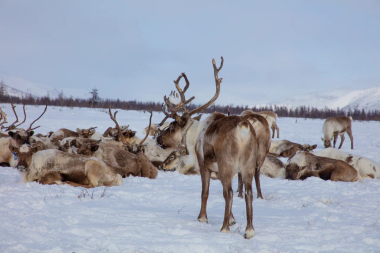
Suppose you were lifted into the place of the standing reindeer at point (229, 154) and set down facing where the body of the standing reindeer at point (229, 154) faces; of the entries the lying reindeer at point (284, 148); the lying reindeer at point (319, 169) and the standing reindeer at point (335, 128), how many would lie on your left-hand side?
0

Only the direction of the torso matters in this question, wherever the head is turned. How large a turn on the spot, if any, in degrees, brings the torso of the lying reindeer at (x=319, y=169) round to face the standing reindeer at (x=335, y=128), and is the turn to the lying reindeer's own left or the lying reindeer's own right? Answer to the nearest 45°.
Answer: approximately 90° to the lying reindeer's own right

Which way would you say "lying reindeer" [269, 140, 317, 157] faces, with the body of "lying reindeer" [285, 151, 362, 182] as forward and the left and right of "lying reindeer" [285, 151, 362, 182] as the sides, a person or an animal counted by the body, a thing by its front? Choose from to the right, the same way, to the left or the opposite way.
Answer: the opposite way

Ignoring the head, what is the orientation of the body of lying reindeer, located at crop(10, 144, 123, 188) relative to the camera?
to the viewer's left

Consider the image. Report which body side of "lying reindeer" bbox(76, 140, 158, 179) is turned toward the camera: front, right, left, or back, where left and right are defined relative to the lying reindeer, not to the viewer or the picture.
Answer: left

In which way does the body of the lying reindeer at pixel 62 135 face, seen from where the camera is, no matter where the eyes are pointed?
to the viewer's right

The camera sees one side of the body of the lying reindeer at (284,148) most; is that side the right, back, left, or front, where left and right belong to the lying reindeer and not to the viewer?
right

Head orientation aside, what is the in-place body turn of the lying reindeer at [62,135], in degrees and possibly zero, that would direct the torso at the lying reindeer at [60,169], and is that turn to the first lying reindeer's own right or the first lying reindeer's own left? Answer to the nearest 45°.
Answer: approximately 90° to the first lying reindeer's own right

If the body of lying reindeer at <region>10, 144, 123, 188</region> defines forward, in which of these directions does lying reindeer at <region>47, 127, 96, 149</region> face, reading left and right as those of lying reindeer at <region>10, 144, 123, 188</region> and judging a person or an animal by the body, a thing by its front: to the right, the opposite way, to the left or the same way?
the opposite way

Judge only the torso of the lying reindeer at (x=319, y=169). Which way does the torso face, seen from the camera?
to the viewer's left

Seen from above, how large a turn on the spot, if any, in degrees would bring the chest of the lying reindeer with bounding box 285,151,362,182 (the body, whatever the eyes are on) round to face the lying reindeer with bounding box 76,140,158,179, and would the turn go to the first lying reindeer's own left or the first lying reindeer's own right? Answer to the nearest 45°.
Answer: approximately 45° to the first lying reindeer's own left

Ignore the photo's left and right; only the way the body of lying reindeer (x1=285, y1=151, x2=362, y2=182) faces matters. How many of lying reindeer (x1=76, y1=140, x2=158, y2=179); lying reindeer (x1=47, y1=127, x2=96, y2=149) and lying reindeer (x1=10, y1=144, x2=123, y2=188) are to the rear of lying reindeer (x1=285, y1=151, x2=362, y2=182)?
0

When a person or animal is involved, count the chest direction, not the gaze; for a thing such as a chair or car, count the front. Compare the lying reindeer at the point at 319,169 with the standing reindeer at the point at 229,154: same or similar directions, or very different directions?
same or similar directions

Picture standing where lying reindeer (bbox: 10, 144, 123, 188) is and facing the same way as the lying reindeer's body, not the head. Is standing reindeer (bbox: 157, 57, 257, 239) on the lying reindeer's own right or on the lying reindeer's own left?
on the lying reindeer's own left

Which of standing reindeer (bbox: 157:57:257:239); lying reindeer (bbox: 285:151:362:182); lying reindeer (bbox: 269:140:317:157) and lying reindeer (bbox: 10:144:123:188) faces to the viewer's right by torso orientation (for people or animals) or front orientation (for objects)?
lying reindeer (bbox: 269:140:317:157)
